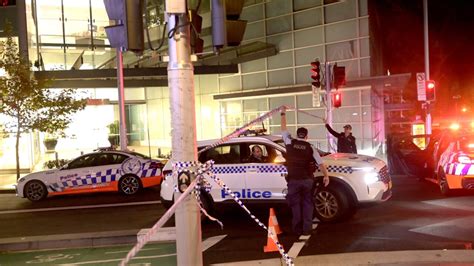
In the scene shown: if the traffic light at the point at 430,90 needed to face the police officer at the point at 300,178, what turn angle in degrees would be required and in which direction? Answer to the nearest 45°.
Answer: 0° — it already faces them

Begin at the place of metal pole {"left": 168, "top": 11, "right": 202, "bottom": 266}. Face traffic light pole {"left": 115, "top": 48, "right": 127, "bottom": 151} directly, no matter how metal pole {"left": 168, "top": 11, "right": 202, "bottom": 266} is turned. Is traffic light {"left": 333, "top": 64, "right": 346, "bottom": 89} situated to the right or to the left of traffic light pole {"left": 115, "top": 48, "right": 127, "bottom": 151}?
right

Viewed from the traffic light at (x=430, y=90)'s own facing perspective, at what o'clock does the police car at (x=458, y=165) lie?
The police car is roughly at 12 o'clock from the traffic light.

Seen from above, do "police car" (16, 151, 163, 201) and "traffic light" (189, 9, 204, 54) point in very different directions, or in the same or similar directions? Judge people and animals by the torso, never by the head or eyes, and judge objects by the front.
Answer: very different directions

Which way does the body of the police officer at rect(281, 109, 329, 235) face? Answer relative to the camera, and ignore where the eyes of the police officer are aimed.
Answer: away from the camera

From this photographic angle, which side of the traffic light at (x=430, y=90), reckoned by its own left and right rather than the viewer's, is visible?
front

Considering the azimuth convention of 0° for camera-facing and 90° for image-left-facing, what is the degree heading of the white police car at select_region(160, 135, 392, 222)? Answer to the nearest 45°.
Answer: approximately 315°

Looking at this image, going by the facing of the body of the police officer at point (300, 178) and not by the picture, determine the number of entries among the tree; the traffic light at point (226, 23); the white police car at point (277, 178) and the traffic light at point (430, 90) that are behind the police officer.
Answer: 1
